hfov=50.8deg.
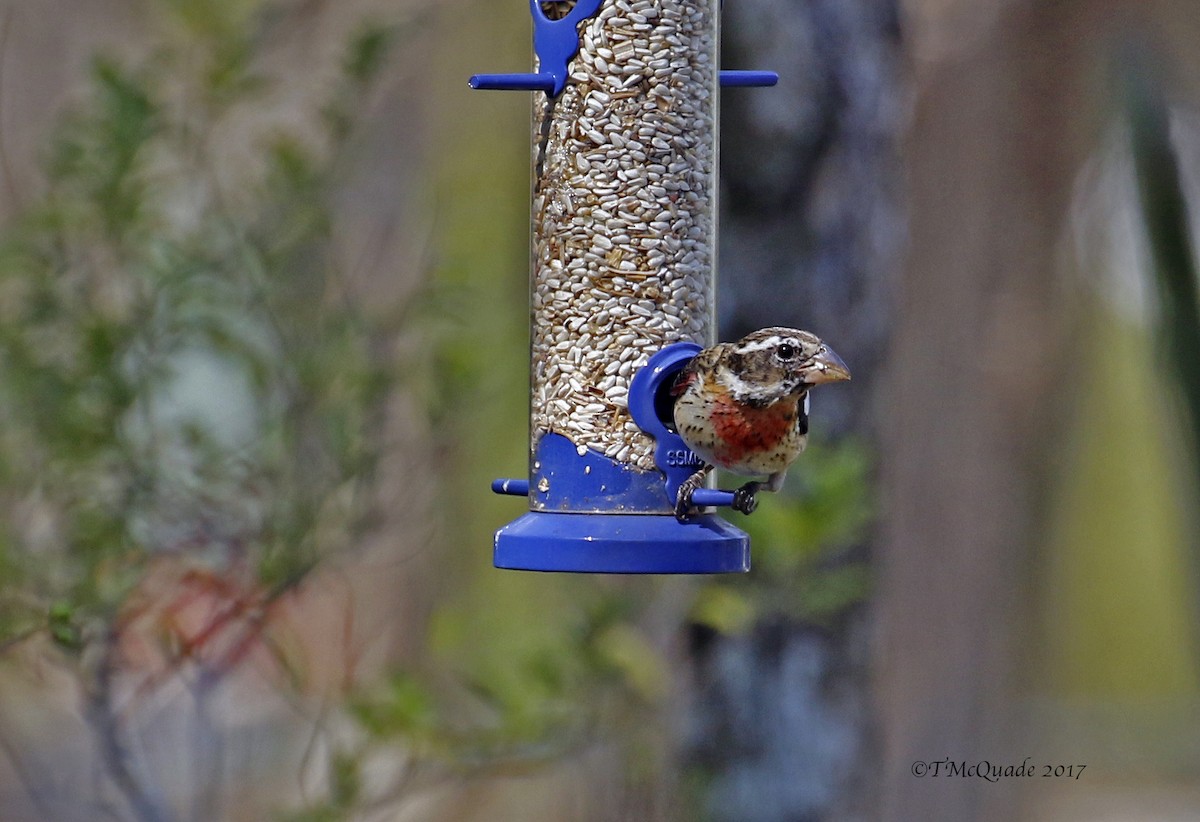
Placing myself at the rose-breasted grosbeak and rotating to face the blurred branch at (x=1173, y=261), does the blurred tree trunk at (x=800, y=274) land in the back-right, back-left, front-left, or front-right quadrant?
front-left

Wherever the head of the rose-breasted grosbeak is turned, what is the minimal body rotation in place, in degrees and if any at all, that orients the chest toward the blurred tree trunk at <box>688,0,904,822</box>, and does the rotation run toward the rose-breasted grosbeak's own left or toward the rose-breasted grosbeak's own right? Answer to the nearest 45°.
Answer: approximately 135° to the rose-breasted grosbeak's own left

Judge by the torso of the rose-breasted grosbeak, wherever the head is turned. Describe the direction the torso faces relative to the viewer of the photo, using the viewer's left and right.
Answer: facing the viewer and to the right of the viewer

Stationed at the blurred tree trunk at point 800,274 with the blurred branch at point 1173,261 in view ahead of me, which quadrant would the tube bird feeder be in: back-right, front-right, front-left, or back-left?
back-right

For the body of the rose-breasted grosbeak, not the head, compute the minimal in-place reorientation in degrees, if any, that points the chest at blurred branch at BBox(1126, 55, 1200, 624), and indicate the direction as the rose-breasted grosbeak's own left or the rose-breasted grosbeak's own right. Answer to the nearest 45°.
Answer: approximately 90° to the rose-breasted grosbeak's own left

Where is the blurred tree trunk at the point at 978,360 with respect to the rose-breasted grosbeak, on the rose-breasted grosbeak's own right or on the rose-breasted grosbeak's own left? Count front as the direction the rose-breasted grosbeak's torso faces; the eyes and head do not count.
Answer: on the rose-breasted grosbeak's own left
